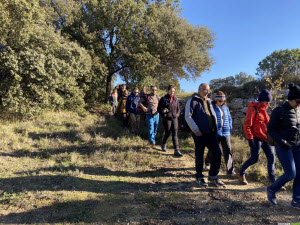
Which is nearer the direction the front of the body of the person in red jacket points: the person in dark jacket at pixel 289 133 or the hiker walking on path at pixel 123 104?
the person in dark jacket

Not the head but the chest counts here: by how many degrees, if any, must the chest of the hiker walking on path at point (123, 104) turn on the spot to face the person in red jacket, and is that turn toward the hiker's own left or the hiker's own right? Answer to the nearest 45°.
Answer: approximately 45° to the hiker's own left

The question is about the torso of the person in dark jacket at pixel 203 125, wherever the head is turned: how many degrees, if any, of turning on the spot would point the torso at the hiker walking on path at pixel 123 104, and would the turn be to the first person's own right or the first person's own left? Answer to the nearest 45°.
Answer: approximately 180°

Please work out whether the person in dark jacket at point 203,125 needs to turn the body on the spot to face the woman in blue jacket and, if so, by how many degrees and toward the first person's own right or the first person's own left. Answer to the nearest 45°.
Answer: approximately 90° to the first person's own left

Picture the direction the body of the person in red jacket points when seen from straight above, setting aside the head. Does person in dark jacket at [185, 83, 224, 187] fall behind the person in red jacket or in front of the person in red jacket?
behind

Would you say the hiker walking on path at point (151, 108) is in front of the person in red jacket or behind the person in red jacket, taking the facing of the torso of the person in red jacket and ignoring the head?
behind

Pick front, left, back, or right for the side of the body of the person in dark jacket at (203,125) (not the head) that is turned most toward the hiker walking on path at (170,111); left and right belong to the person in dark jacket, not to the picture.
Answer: back

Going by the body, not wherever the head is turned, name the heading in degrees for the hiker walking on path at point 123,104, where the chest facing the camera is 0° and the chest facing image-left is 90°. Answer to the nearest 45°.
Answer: approximately 0°

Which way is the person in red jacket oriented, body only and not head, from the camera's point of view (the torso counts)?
to the viewer's right

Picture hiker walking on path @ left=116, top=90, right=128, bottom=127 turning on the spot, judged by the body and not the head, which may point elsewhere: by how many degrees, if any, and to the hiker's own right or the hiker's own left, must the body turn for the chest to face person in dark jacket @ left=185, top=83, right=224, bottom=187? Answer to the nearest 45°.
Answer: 0° — they already face them
